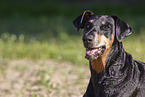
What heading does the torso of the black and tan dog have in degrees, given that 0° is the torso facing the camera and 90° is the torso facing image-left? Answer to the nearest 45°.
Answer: approximately 45°
